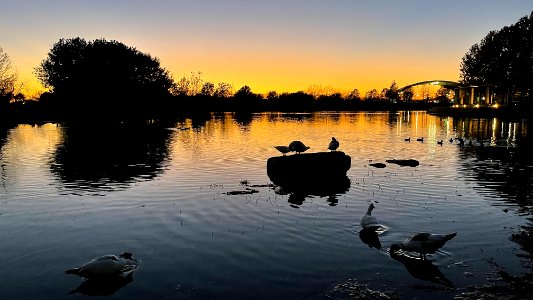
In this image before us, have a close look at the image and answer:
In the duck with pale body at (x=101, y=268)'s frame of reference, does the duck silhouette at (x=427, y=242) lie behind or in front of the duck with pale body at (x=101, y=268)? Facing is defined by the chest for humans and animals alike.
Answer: in front

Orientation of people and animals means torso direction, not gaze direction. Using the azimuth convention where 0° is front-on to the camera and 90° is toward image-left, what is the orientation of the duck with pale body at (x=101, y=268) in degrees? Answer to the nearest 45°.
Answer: approximately 270°
